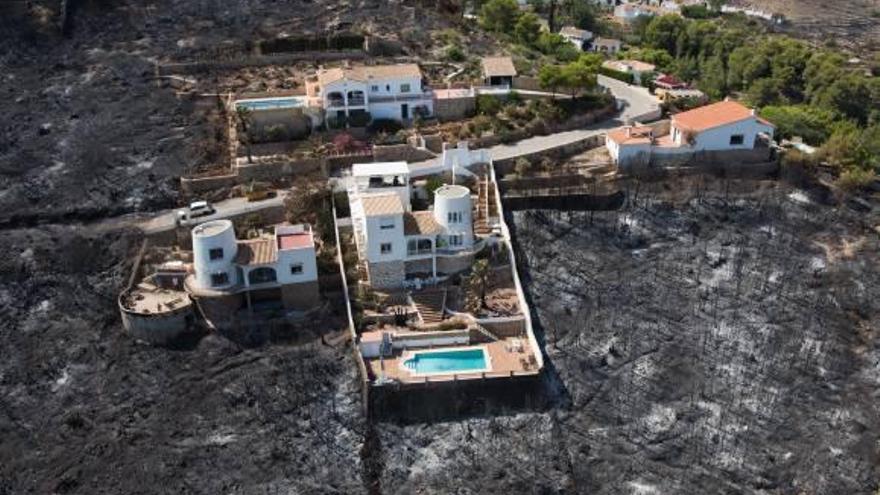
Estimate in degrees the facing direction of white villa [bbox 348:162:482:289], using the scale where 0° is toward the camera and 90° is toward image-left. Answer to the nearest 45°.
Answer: approximately 0°

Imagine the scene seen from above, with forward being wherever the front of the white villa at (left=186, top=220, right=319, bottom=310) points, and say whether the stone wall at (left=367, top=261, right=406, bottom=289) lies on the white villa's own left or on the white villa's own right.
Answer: on the white villa's own left

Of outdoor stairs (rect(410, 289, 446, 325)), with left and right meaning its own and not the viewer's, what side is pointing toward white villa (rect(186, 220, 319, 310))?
right

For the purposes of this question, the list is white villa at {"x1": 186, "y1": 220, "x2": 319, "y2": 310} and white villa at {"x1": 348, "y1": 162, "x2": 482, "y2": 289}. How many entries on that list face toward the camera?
2

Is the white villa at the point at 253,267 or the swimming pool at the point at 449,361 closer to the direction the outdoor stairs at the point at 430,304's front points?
the swimming pool

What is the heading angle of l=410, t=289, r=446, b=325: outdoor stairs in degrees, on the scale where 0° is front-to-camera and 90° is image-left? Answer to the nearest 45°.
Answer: approximately 0°

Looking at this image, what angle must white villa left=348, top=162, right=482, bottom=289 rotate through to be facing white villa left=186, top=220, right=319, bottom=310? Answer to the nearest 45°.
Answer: approximately 90° to its right

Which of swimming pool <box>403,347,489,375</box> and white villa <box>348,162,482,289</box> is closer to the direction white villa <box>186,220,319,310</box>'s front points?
the swimming pool

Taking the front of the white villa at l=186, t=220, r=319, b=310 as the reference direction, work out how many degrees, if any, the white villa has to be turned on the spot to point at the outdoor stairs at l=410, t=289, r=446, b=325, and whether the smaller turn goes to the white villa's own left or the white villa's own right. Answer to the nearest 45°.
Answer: approximately 90° to the white villa's own left

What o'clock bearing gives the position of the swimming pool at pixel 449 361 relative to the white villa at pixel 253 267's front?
The swimming pool is roughly at 10 o'clock from the white villa.
